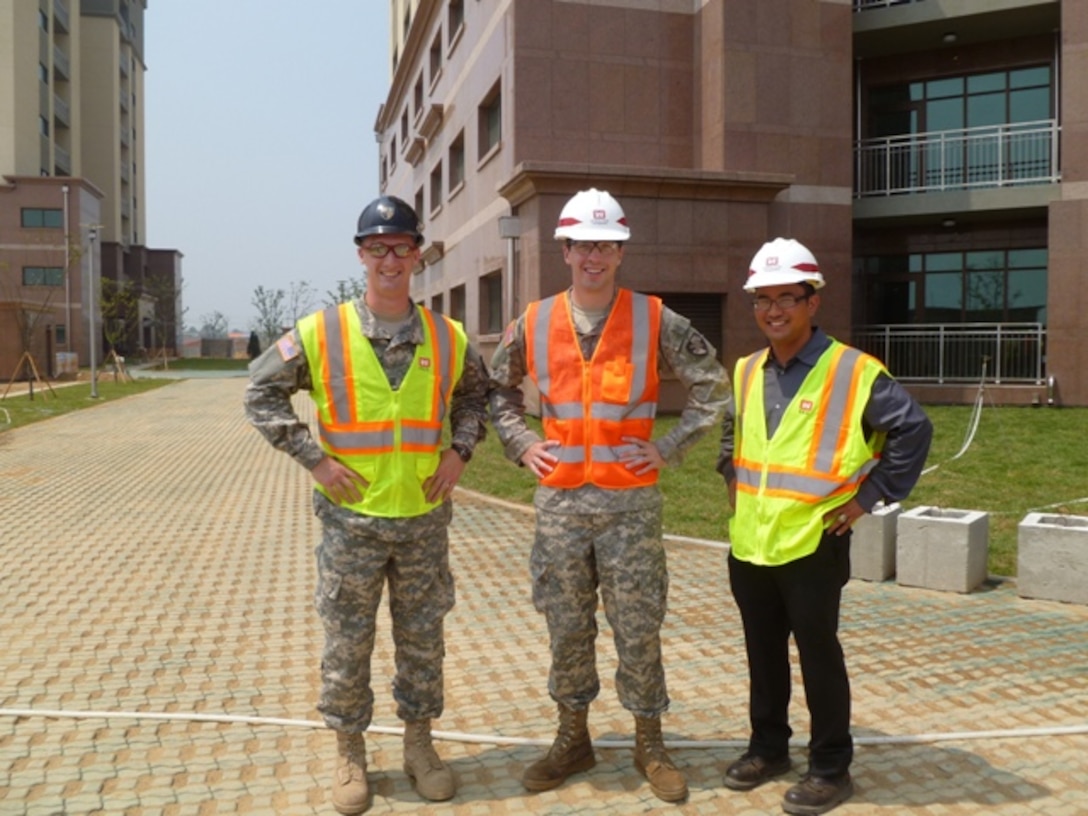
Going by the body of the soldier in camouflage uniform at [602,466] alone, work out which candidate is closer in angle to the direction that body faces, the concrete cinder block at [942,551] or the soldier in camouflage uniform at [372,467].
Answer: the soldier in camouflage uniform

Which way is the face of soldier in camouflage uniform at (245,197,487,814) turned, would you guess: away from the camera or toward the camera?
toward the camera

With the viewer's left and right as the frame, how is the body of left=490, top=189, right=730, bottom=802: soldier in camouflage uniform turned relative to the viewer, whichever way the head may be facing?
facing the viewer

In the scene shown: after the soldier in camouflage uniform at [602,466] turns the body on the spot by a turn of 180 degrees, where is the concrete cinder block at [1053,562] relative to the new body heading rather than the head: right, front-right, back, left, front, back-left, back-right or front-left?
front-right

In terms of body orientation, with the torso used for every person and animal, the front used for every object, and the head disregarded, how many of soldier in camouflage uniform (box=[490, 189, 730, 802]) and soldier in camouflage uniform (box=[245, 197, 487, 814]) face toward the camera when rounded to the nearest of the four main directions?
2

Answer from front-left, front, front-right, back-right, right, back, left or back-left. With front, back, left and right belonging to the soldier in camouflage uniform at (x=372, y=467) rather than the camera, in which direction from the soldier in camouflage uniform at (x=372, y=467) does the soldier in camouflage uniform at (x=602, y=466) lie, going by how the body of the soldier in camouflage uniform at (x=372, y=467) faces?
left

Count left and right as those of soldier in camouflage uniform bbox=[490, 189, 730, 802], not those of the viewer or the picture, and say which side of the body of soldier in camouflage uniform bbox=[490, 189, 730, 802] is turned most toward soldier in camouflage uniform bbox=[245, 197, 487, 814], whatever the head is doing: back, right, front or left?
right

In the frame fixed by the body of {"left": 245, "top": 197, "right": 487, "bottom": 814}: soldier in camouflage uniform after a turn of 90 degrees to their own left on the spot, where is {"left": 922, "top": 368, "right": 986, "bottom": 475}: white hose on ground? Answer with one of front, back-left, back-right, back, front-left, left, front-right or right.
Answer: front-left

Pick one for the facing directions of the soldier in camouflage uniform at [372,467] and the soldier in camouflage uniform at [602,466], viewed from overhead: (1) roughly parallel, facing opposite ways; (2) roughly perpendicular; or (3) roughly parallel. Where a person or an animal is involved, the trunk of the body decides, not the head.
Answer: roughly parallel

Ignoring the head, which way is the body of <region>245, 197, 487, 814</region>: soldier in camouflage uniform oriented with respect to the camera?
toward the camera

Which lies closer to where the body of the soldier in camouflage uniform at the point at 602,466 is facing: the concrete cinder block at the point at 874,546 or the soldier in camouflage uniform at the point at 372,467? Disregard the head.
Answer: the soldier in camouflage uniform

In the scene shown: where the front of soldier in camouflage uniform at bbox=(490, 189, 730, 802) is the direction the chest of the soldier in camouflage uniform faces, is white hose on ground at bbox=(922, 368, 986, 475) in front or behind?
behind
